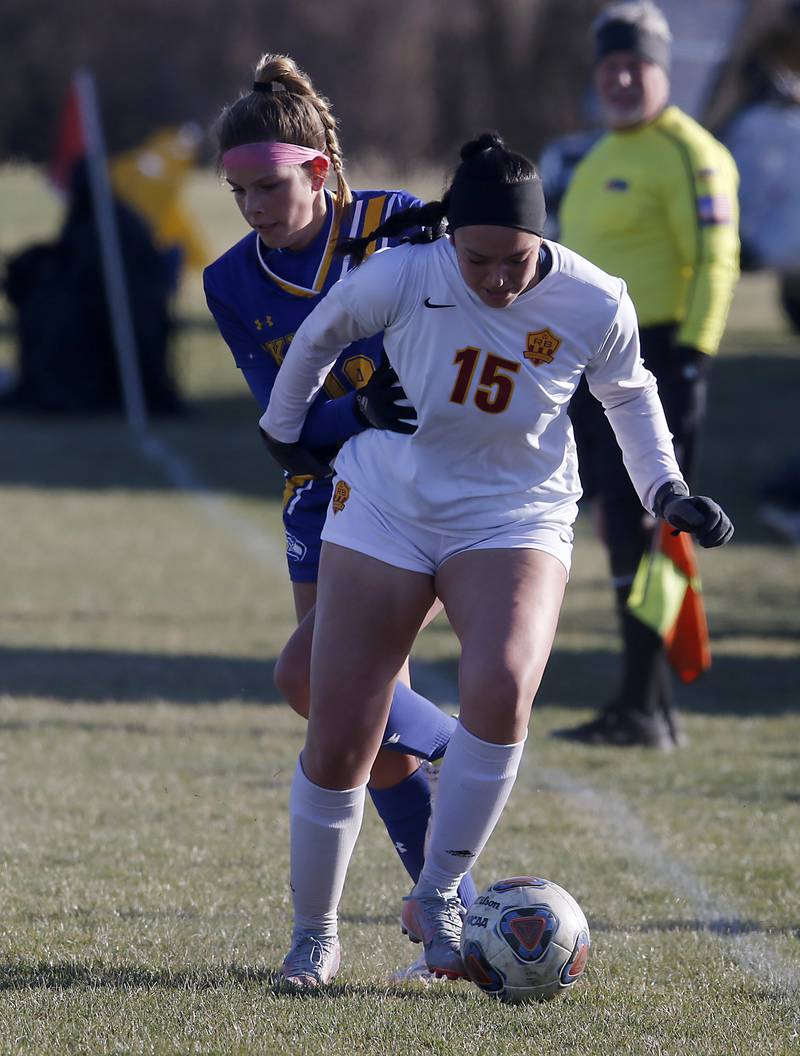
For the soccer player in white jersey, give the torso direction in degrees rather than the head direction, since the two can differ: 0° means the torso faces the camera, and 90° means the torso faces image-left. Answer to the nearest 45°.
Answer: approximately 0°

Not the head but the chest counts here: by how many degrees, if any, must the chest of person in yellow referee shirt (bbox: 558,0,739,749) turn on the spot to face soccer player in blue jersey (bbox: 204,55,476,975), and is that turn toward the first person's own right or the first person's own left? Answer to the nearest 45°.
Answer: approximately 45° to the first person's own left

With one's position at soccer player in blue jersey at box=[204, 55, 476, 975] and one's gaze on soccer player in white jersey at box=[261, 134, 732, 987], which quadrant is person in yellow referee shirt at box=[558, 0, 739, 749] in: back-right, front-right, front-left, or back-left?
back-left

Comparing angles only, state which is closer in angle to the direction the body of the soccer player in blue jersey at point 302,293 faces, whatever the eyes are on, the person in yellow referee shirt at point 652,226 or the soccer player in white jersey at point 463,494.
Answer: the soccer player in white jersey

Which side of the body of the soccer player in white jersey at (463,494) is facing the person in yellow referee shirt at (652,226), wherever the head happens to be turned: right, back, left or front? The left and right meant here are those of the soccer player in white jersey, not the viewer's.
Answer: back

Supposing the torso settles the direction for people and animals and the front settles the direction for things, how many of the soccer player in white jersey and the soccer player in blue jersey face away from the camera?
0

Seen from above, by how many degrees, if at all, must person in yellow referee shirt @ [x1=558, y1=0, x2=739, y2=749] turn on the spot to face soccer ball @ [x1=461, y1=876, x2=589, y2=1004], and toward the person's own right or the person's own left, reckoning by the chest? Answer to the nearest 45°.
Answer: approximately 45° to the person's own left

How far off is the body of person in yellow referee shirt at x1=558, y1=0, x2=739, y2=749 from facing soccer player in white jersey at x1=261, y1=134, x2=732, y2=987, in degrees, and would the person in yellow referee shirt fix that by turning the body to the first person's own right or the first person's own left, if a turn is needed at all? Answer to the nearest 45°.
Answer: approximately 45° to the first person's own left

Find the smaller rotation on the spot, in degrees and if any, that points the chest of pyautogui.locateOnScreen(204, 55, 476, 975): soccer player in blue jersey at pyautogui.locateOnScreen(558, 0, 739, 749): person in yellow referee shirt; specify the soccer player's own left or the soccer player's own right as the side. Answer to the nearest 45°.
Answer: approximately 180°

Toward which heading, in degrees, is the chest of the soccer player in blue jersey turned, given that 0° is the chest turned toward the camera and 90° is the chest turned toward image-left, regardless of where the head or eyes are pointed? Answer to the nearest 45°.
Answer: approximately 45°
